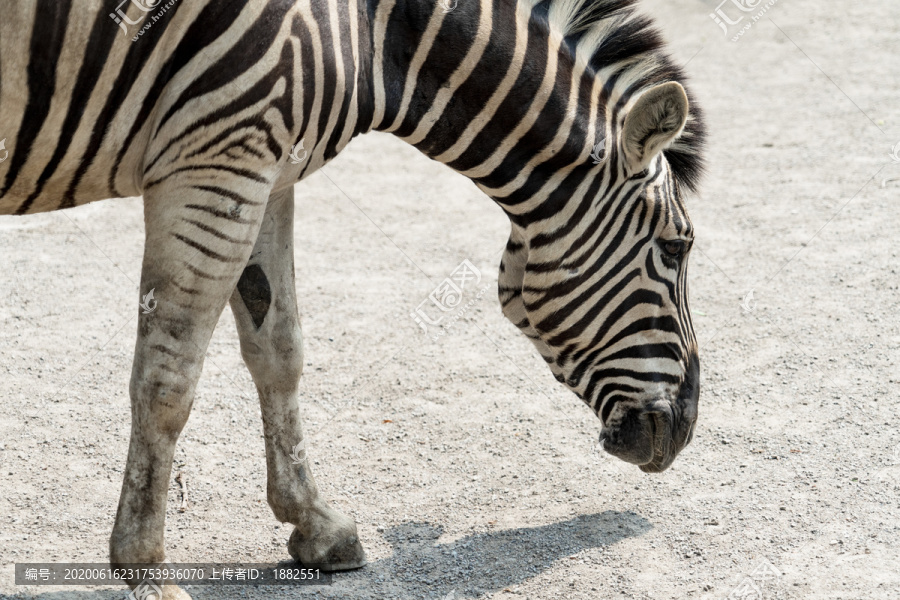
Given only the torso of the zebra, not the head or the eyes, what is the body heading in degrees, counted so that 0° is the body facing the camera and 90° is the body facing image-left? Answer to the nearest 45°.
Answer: approximately 270°
